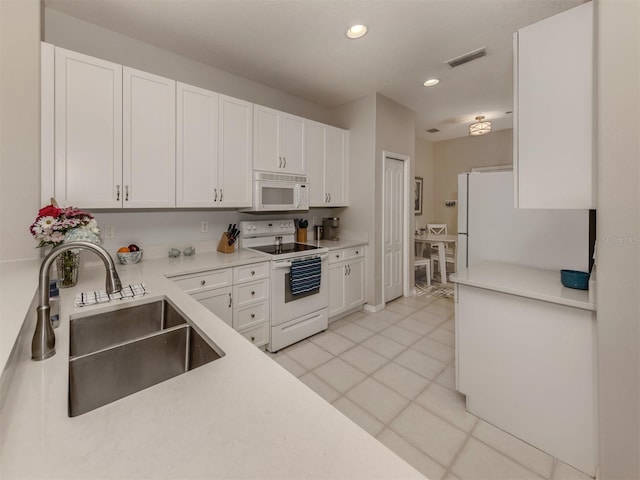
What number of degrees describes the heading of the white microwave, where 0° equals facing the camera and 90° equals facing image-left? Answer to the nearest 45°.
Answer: approximately 315°

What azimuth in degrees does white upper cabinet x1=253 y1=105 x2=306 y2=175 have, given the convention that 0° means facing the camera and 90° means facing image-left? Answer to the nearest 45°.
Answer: approximately 315°

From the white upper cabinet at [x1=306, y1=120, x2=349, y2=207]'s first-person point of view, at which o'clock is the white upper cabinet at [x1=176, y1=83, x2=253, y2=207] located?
the white upper cabinet at [x1=176, y1=83, x2=253, y2=207] is roughly at 3 o'clock from the white upper cabinet at [x1=306, y1=120, x2=349, y2=207].

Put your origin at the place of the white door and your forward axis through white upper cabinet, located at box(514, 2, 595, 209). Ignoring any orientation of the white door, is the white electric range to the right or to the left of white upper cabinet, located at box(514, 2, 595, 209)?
right

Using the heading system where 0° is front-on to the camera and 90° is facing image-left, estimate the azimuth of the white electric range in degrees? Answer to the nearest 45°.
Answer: approximately 315°

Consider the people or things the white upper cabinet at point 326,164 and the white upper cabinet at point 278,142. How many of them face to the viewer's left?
0

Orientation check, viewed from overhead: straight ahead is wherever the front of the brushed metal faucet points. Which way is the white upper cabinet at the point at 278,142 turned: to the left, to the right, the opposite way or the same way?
to the right

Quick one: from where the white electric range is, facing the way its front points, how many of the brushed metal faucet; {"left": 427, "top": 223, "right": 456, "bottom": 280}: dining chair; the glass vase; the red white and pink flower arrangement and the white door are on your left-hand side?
2

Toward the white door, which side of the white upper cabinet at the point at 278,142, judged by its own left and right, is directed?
left

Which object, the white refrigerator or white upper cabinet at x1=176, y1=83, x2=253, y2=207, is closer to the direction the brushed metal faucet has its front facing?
the white refrigerator

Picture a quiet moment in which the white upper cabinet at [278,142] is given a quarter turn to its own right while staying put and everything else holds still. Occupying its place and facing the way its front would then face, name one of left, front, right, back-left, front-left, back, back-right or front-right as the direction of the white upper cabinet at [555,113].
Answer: left

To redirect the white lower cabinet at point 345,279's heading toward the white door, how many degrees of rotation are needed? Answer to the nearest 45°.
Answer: approximately 90° to its left
